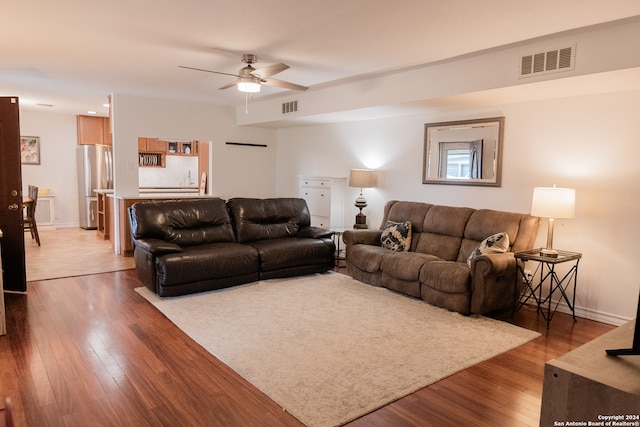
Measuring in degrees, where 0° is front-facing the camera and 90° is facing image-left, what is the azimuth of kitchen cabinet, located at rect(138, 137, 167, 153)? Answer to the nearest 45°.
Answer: approximately 0°

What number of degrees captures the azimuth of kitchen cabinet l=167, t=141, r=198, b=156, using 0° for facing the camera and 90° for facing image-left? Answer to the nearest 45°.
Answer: approximately 0°

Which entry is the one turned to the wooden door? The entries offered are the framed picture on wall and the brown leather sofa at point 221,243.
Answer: the framed picture on wall

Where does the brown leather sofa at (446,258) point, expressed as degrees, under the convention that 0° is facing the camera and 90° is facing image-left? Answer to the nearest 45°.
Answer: approximately 45°

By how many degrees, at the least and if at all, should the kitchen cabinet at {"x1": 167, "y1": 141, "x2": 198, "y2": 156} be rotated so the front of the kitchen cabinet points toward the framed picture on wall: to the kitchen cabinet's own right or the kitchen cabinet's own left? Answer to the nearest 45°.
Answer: approximately 90° to the kitchen cabinet's own right

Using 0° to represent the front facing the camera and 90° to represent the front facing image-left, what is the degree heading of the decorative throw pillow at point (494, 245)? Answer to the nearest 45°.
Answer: approximately 45°

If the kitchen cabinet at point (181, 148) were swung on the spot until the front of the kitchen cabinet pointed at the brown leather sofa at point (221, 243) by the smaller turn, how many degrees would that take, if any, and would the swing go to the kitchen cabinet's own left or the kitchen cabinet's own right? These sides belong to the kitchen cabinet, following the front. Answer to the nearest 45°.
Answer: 0° — it already faces it
